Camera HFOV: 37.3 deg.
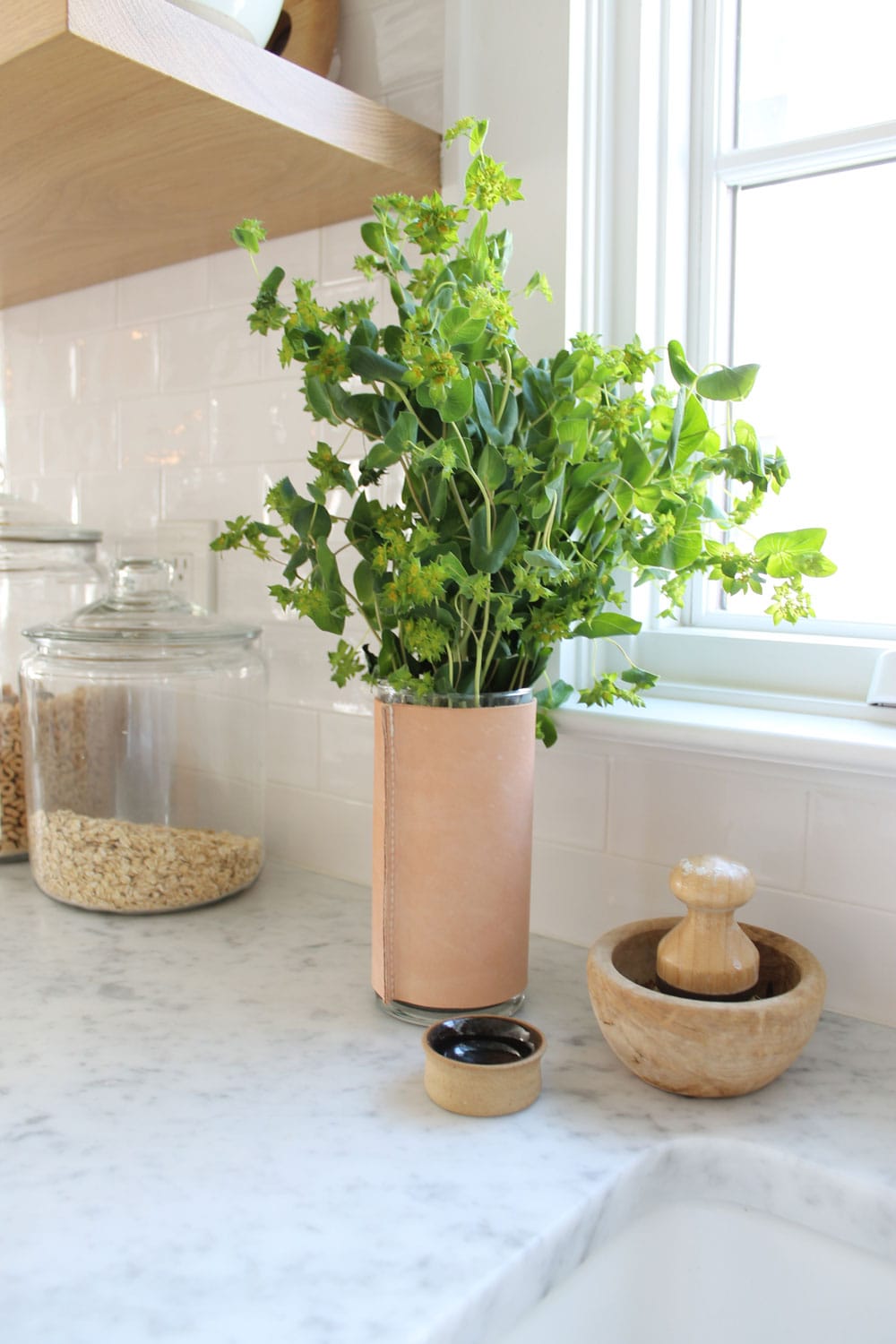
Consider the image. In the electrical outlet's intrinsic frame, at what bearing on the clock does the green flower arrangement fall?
The green flower arrangement is roughly at 10 o'clock from the electrical outlet.

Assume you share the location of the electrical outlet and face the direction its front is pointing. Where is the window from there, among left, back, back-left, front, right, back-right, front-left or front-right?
left

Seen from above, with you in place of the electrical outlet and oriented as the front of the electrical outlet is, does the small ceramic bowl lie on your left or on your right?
on your left

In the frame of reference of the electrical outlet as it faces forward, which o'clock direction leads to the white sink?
The white sink is roughly at 10 o'clock from the electrical outlet.

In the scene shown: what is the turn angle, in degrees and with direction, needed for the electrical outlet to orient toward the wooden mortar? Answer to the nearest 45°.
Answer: approximately 45° to its left
